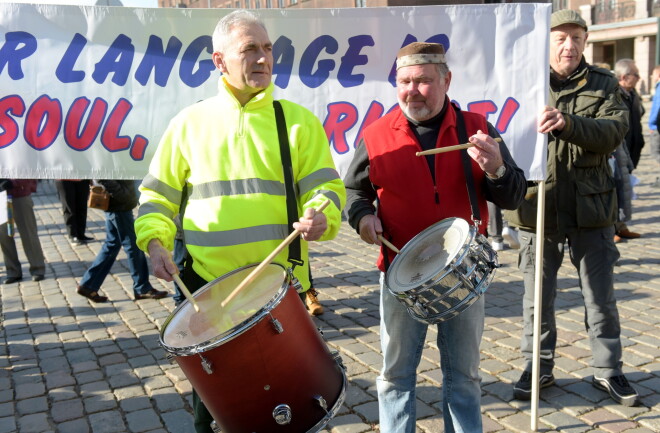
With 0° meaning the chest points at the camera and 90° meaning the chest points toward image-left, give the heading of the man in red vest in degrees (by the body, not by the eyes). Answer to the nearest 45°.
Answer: approximately 0°

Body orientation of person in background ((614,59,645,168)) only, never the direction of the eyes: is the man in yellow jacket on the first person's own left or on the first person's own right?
on the first person's own right

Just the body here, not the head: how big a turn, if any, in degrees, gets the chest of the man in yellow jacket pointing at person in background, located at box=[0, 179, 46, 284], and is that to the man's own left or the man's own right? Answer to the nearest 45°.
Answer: approximately 135° to the man's own right

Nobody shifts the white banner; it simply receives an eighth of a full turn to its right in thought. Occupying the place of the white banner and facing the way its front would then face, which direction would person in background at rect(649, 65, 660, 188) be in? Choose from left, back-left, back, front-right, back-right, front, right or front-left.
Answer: back

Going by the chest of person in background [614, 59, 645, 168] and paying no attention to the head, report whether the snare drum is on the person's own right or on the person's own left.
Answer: on the person's own right

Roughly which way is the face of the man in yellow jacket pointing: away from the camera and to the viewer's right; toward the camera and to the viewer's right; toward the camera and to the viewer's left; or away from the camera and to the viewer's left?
toward the camera and to the viewer's right
